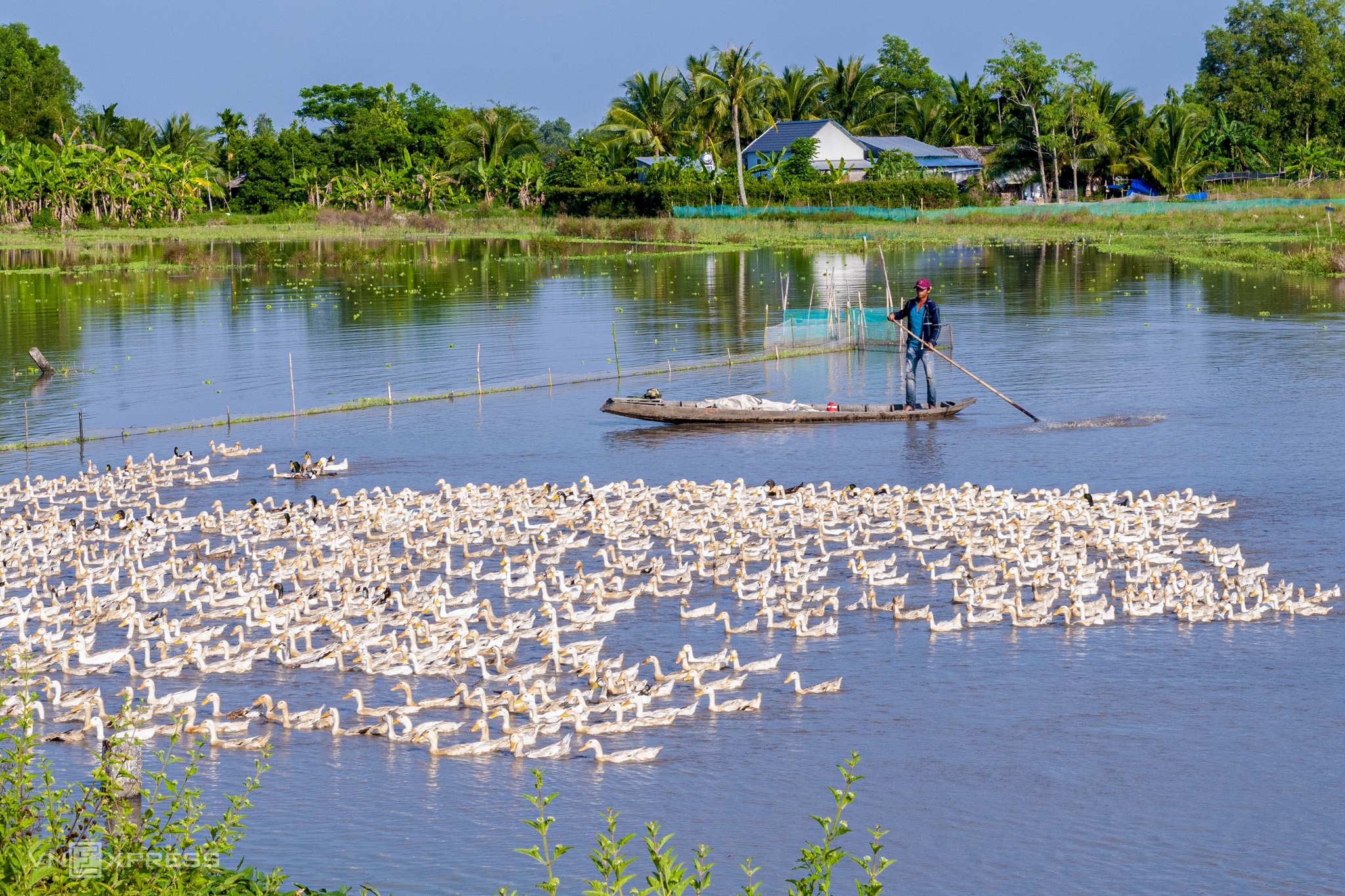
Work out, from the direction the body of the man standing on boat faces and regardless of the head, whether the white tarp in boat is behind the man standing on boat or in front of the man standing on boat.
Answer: in front

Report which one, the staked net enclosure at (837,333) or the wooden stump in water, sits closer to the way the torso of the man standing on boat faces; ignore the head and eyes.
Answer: the wooden stump in water

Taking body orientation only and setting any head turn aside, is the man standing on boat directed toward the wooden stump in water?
no

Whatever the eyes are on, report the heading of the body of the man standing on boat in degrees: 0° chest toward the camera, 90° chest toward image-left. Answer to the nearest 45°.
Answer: approximately 45°

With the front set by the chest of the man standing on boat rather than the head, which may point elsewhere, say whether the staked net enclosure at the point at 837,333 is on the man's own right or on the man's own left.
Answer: on the man's own right
